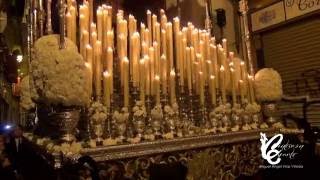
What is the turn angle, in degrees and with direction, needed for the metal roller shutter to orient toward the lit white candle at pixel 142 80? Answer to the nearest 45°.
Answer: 0° — it already faces it

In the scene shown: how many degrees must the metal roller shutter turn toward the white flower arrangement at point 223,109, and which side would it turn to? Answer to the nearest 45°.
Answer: approximately 45° to its left

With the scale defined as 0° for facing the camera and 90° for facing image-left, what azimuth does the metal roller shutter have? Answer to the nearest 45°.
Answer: approximately 45°

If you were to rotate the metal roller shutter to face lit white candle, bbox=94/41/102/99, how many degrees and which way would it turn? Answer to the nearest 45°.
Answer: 0° — it already faces it
